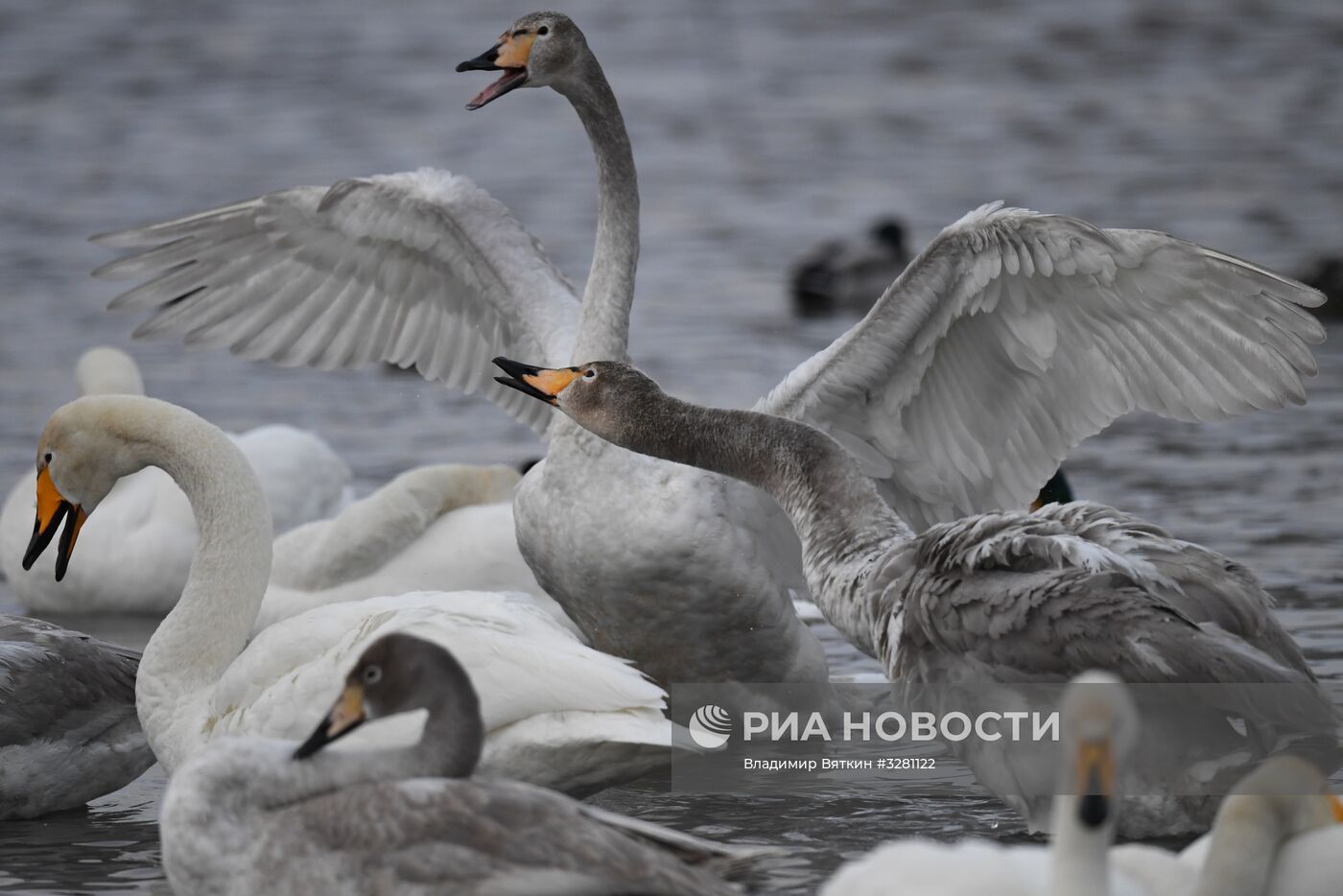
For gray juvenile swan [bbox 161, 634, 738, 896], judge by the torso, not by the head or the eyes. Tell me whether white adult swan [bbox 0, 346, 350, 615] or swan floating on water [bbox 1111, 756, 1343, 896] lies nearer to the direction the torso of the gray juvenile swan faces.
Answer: the white adult swan

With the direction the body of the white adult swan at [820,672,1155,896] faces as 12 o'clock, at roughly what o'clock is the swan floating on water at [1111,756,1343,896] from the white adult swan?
The swan floating on water is roughly at 9 o'clock from the white adult swan.

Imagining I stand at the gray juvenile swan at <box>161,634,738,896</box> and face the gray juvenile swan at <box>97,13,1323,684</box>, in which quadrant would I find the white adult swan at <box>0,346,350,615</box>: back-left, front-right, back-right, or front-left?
front-left

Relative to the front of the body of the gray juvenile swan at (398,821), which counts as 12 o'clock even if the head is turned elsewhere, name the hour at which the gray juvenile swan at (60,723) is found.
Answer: the gray juvenile swan at (60,723) is roughly at 2 o'clock from the gray juvenile swan at (398,821).

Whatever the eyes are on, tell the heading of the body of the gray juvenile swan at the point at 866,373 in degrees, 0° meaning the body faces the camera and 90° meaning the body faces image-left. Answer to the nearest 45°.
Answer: approximately 45°

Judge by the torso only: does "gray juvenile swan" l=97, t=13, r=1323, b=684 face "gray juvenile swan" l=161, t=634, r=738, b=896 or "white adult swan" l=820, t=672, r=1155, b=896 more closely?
the gray juvenile swan

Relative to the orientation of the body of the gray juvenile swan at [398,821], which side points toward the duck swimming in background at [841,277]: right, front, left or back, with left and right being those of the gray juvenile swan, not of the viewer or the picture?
right

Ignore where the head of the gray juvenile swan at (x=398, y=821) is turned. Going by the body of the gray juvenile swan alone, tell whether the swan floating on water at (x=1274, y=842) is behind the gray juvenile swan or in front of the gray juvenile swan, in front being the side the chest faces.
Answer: behind

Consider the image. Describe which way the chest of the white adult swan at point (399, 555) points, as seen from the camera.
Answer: to the viewer's left

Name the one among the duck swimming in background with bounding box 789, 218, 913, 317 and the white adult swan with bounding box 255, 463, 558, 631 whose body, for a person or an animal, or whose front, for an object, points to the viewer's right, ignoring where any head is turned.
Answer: the duck swimming in background

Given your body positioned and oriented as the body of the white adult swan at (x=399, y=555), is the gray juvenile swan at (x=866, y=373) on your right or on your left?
on your left

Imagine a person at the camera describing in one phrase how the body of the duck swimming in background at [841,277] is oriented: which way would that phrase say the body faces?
to the viewer's right

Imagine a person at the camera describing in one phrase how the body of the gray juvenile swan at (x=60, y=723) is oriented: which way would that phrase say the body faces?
to the viewer's left
